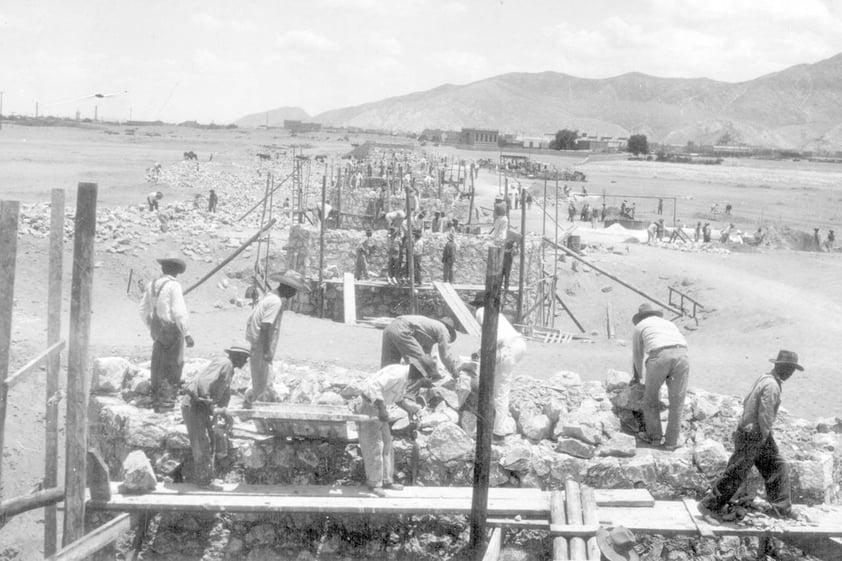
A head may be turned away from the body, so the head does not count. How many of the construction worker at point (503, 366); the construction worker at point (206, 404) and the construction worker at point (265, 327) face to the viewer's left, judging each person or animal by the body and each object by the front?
1

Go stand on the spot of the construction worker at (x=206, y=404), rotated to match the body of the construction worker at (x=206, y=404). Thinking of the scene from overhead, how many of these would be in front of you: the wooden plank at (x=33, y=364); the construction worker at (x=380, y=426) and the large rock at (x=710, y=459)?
2

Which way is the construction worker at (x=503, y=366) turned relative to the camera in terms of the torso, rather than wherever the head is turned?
to the viewer's left

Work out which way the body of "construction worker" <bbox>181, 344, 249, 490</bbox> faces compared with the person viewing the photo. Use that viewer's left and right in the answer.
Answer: facing to the right of the viewer

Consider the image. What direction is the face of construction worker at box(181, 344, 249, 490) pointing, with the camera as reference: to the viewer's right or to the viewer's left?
to the viewer's right

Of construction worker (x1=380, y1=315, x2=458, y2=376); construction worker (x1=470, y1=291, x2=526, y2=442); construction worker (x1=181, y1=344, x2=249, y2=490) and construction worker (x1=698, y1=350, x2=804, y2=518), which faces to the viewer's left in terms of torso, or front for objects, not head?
construction worker (x1=470, y1=291, x2=526, y2=442)

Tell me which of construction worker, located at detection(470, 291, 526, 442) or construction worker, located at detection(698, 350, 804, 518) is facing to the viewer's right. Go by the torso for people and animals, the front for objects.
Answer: construction worker, located at detection(698, 350, 804, 518)
